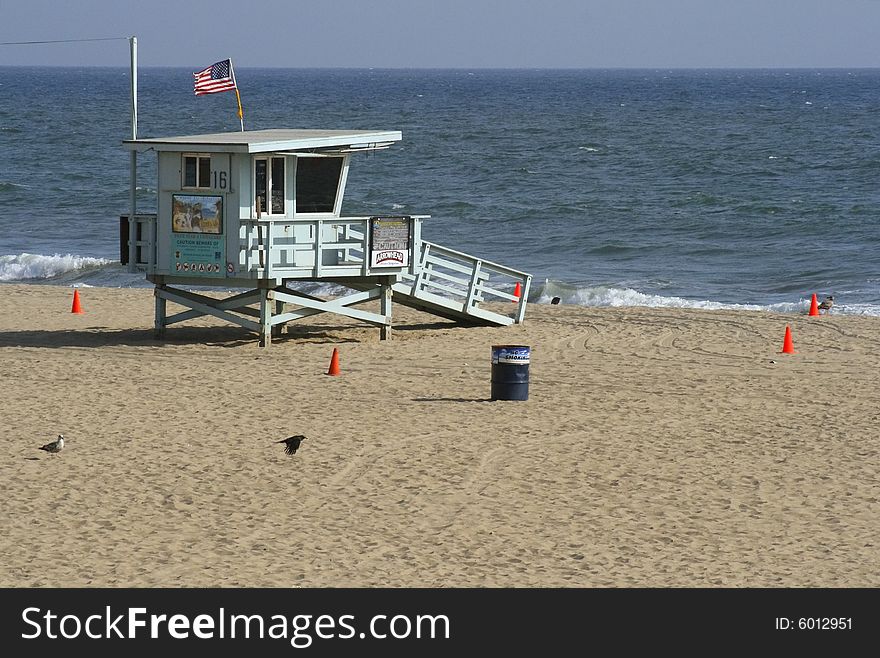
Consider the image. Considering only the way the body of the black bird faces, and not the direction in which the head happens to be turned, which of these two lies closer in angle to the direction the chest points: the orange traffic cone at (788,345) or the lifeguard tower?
the orange traffic cone

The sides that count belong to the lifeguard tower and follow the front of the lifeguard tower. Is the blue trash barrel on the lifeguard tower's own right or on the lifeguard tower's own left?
on the lifeguard tower's own right

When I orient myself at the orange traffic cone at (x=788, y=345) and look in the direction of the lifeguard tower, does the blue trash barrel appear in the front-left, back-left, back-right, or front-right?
front-left

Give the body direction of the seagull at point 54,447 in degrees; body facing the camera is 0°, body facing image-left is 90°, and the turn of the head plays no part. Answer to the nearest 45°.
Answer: approximately 270°

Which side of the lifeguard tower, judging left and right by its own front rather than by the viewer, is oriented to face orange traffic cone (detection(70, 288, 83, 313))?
left

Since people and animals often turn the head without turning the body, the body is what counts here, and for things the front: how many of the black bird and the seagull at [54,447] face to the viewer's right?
2

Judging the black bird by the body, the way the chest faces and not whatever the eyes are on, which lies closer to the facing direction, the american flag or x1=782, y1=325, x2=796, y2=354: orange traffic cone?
the orange traffic cone

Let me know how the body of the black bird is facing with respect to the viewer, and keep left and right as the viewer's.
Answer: facing to the right of the viewer

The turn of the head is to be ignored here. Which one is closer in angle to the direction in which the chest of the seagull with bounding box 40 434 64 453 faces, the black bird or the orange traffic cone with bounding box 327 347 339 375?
the black bird

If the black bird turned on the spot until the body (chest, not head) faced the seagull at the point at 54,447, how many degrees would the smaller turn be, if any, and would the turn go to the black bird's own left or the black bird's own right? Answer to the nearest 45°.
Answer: approximately 180°
